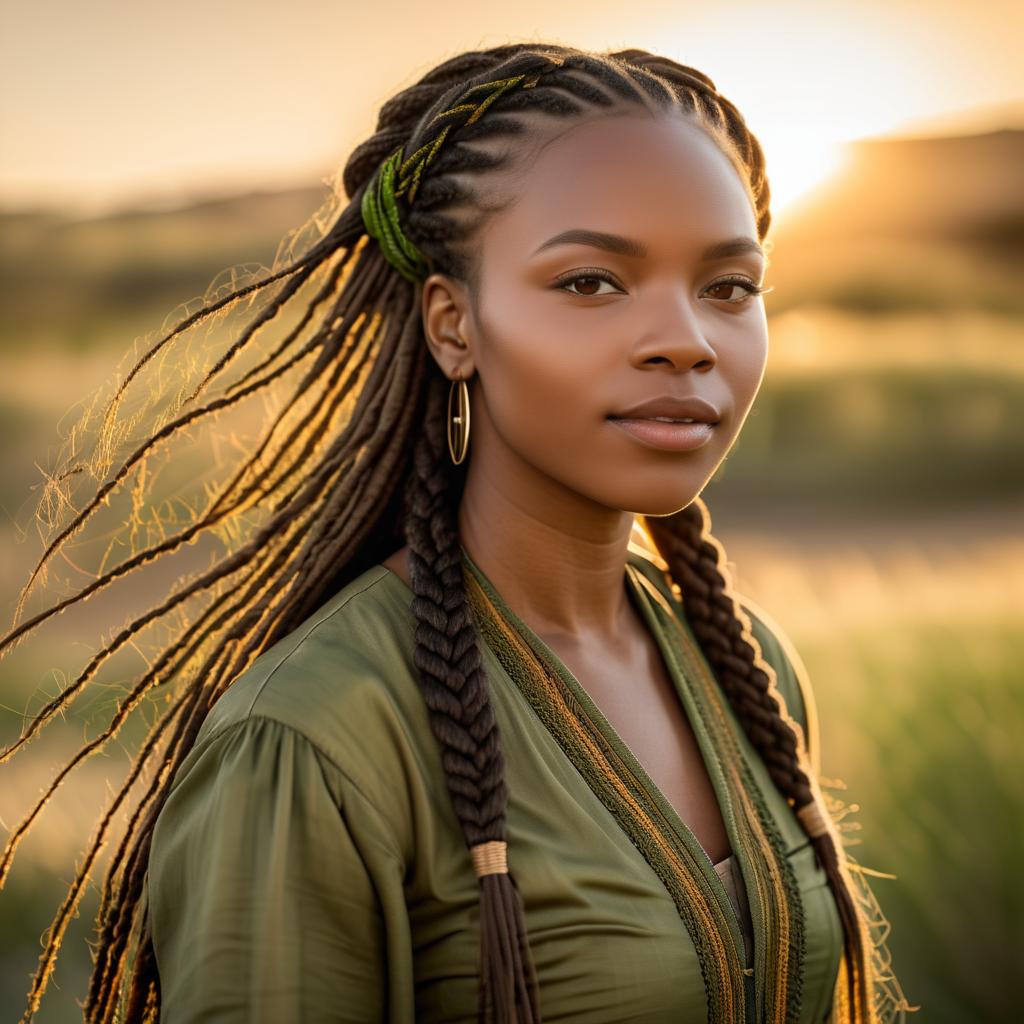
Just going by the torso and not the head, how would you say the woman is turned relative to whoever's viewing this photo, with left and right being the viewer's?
facing the viewer and to the right of the viewer

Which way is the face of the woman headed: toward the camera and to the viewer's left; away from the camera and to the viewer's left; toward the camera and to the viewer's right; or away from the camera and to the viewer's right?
toward the camera and to the viewer's right
